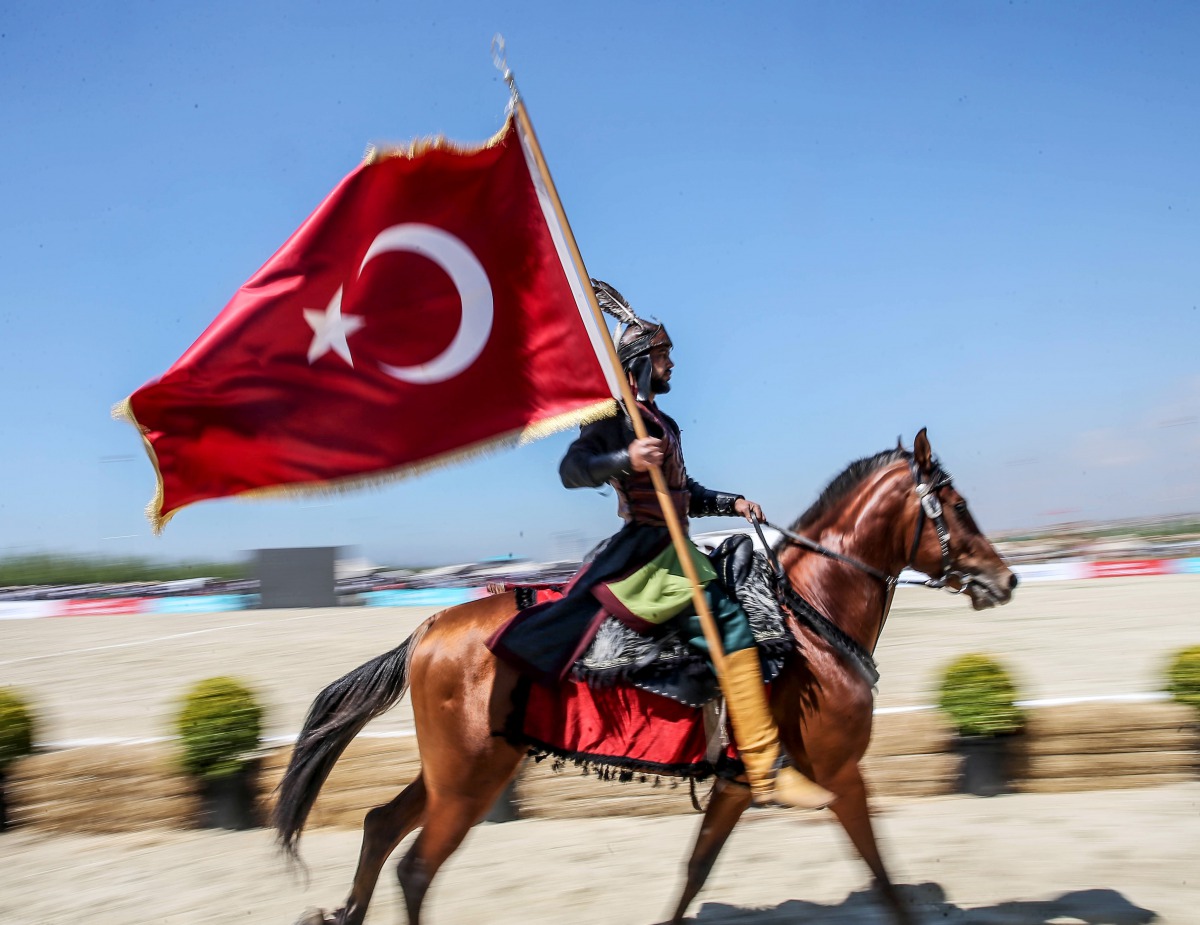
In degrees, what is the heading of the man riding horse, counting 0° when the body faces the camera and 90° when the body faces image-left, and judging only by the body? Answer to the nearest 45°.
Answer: approximately 270°

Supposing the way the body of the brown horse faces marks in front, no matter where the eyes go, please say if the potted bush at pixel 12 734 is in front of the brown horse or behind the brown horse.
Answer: behind

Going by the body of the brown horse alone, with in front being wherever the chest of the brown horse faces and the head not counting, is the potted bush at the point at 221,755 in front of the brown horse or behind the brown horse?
behind

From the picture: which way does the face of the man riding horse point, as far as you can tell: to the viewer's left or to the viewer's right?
to the viewer's right

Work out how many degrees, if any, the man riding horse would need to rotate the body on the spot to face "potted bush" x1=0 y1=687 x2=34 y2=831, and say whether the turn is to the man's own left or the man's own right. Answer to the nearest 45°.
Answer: approximately 135° to the man's own left

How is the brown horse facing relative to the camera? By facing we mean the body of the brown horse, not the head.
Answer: to the viewer's right

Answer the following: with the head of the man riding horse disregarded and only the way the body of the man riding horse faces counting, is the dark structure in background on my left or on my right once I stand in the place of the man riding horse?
on my left
